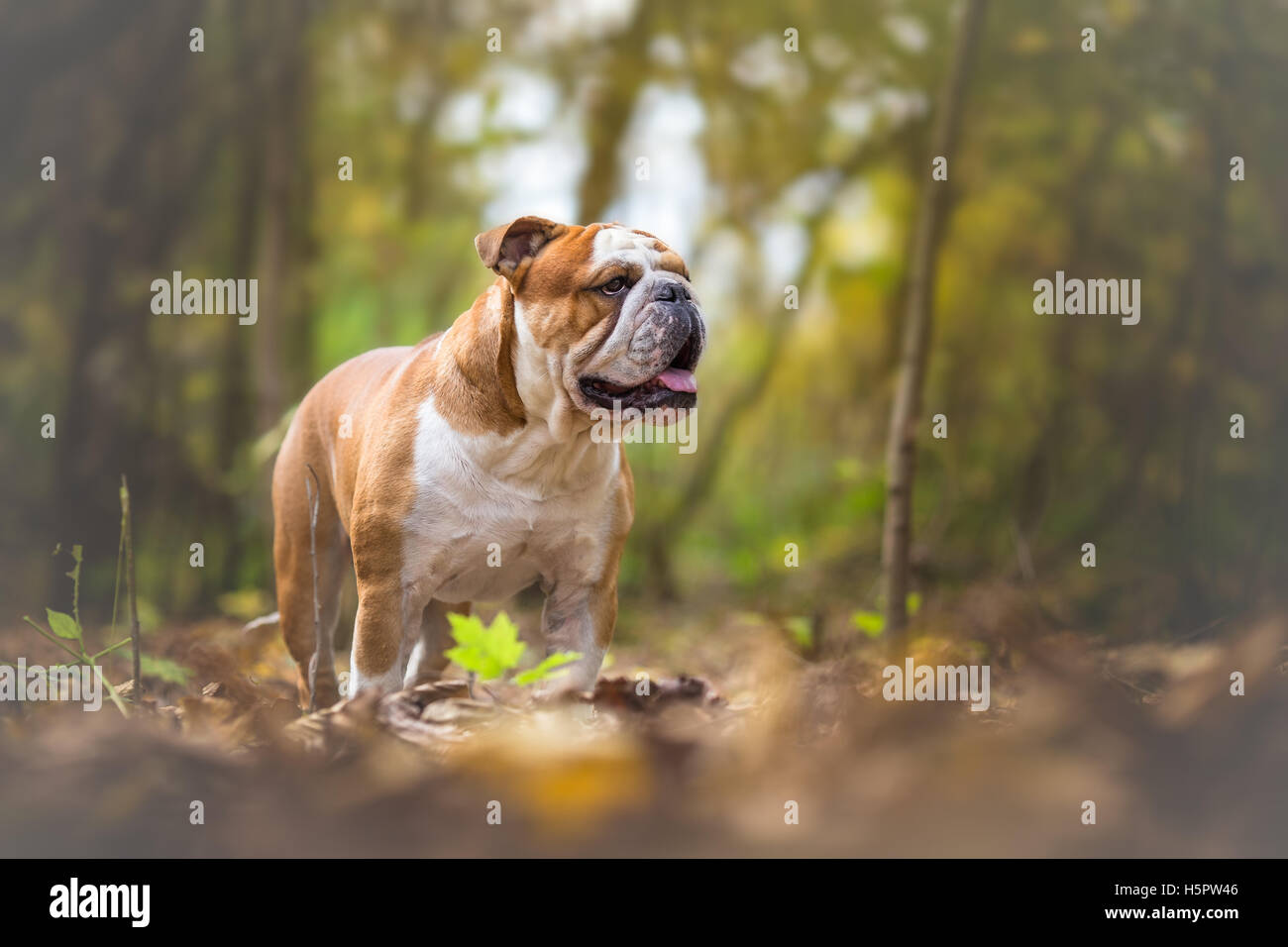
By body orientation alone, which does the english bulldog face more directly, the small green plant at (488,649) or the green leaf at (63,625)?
the small green plant

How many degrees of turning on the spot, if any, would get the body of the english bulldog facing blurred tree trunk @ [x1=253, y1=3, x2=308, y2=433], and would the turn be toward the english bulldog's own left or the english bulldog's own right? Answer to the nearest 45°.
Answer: approximately 135° to the english bulldog's own left

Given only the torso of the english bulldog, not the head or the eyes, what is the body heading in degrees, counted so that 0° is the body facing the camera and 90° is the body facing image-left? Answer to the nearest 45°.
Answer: approximately 315°

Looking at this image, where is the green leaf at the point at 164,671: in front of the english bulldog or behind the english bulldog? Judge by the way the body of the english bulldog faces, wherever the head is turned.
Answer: behind

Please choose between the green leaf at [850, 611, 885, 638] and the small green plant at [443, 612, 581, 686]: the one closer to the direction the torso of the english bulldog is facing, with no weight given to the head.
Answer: the small green plant

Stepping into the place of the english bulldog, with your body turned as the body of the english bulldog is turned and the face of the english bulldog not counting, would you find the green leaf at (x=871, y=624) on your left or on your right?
on your left

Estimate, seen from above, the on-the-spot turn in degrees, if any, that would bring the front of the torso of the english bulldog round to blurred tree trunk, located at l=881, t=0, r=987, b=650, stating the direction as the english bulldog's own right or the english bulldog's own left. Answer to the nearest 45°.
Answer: approximately 90° to the english bulldog's own left
